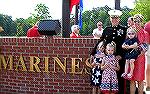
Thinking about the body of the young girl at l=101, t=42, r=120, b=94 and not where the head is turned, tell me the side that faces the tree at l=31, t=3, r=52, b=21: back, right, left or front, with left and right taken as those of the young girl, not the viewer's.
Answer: back

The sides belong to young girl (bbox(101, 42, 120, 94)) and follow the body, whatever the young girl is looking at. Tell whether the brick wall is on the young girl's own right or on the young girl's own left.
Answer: on the young girl's own right

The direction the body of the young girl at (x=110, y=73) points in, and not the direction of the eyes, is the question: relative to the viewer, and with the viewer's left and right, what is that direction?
facing the viewer

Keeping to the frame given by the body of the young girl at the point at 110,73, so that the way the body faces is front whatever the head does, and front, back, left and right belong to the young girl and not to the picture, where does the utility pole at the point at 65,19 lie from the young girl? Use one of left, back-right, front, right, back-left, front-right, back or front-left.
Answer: back-right
